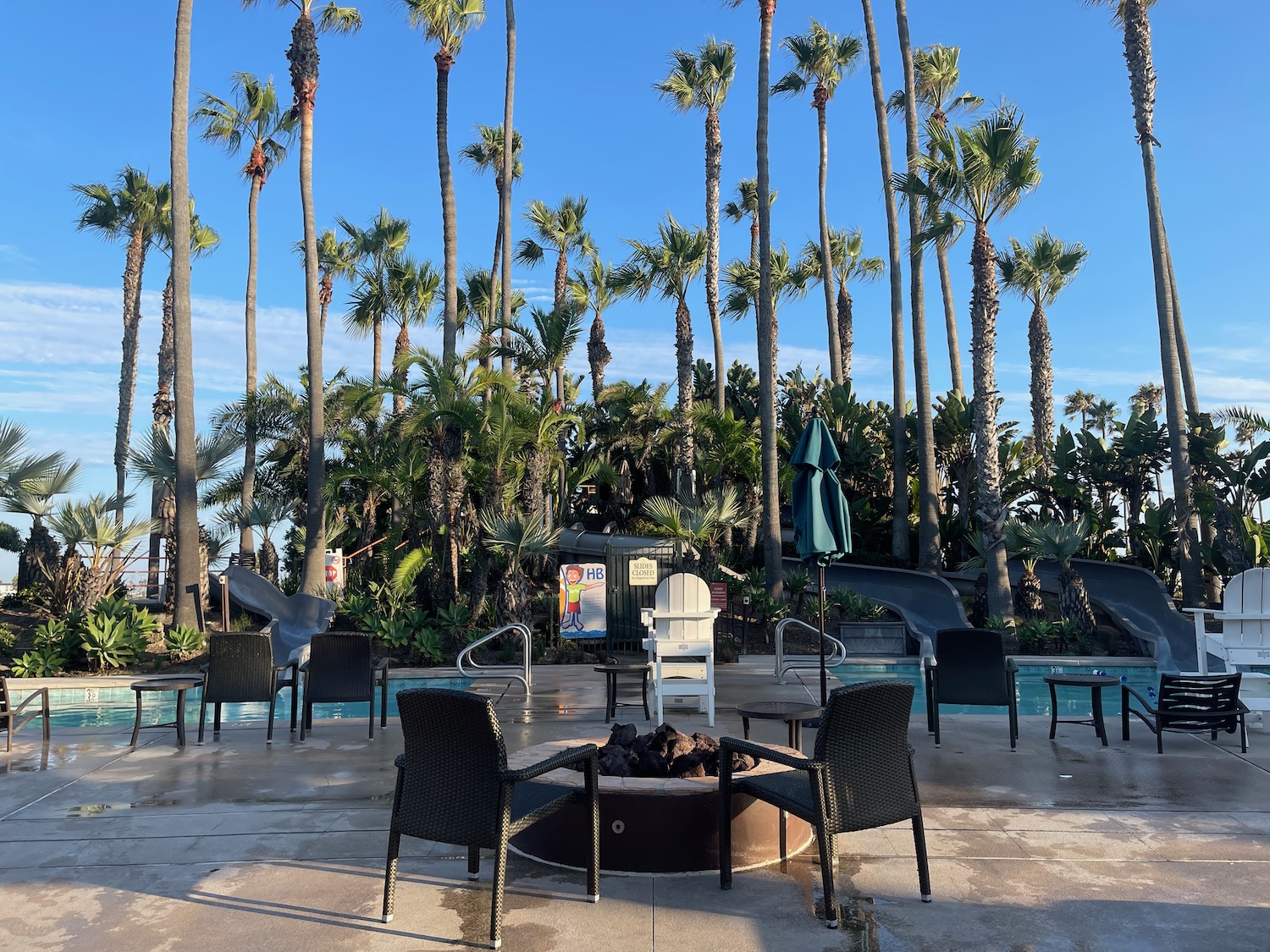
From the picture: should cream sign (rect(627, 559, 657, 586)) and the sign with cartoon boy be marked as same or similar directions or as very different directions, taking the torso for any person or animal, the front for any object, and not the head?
same or similar directions

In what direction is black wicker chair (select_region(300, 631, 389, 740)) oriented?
away from the camera

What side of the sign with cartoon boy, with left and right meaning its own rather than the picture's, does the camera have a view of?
front

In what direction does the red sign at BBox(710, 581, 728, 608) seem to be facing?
toward the camera

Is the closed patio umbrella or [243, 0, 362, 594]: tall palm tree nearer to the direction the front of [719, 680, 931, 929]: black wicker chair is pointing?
the tall palm tree

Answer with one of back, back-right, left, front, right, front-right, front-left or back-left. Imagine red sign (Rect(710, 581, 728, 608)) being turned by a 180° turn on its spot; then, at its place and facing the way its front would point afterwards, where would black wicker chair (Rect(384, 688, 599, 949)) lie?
back

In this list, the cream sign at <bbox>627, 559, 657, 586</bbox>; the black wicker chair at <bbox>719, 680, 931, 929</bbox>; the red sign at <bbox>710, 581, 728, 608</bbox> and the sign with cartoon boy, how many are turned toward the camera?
3

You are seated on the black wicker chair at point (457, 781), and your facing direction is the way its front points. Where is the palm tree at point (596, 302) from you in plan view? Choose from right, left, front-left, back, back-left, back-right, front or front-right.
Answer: front-left

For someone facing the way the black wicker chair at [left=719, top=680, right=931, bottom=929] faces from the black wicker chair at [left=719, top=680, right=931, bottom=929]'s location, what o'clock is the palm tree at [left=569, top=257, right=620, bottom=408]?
The palm tree is roughly at 1 o'clock from the black wicker chair.

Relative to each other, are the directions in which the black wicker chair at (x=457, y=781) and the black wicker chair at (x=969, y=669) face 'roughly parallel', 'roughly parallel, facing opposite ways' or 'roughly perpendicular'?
roughly parallel

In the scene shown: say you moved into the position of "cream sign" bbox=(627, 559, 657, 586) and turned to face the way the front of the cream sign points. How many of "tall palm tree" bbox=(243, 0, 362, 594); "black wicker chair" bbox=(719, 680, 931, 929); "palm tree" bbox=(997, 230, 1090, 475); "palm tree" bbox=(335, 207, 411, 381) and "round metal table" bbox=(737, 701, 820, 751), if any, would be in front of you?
2

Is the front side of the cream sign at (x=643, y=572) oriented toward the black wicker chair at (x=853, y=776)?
yes

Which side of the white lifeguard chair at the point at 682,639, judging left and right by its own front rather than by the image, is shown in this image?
back

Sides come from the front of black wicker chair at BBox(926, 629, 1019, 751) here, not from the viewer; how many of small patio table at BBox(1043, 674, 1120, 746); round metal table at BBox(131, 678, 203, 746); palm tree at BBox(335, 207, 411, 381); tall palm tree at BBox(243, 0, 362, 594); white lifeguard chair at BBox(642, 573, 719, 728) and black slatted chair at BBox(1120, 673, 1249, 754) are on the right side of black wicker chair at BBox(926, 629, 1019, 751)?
2

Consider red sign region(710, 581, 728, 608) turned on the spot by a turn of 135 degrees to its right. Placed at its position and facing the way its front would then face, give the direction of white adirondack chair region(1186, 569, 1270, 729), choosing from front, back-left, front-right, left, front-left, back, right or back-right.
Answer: back

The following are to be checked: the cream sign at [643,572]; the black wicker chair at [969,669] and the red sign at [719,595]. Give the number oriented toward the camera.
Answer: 2

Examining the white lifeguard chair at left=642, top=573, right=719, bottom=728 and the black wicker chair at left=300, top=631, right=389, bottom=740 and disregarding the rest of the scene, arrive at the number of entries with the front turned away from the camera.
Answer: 2

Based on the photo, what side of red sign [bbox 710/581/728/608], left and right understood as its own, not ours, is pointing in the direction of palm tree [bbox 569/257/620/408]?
back
